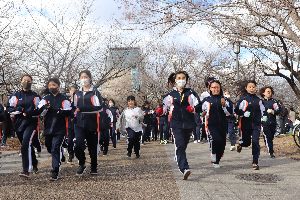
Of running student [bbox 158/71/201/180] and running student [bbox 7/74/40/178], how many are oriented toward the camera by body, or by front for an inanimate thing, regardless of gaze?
2

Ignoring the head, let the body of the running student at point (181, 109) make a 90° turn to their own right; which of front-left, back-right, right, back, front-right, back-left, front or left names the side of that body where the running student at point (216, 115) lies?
back-right

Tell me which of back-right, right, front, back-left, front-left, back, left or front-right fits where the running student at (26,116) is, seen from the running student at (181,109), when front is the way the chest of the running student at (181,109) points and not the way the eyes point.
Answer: right

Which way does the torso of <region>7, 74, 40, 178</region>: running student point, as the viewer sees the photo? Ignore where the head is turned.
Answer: toward the camera

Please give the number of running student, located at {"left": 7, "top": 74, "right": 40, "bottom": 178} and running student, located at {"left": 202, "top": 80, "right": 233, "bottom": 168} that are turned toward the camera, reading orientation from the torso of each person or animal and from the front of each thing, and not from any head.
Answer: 2

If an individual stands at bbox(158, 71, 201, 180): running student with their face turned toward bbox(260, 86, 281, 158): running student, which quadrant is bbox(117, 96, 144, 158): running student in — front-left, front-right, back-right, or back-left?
front-left

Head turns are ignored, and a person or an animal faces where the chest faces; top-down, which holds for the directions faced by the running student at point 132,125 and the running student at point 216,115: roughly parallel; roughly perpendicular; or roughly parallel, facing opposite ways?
roughly parallel

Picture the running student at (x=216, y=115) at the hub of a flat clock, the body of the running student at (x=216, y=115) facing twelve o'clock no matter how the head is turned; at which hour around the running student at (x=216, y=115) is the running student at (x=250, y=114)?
the running student at (x=250, y=114) is roughly at 8 o'clock from the running student at (x=216, y=115).

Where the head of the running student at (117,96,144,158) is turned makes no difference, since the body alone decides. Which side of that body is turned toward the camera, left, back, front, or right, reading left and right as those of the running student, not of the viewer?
front

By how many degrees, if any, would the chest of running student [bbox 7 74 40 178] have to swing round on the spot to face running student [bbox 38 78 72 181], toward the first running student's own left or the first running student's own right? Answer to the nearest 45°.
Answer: approximately 45° to the first running student's own left

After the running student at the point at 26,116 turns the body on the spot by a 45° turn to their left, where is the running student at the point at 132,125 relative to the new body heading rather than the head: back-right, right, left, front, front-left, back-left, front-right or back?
left

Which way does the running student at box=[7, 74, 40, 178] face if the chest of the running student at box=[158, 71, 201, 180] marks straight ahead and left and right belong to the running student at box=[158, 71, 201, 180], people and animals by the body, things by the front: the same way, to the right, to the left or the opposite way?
the same way

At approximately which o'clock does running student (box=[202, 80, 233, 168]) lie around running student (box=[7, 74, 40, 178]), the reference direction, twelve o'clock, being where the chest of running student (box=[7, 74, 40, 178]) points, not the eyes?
running student (box=[202, 80, 233, 168]) is roughly at 9 o'clock from running student (box=[7, 74, 40, 178]).

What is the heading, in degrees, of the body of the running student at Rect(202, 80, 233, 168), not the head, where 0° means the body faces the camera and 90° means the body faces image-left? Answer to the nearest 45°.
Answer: approximately 0°

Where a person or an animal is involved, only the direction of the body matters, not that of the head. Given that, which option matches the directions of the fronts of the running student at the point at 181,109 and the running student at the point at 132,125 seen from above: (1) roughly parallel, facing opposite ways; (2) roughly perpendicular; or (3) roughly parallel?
roughly parallel

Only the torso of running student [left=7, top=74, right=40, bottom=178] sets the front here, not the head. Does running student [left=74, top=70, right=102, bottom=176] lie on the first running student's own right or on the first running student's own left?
on the first running student's own left
